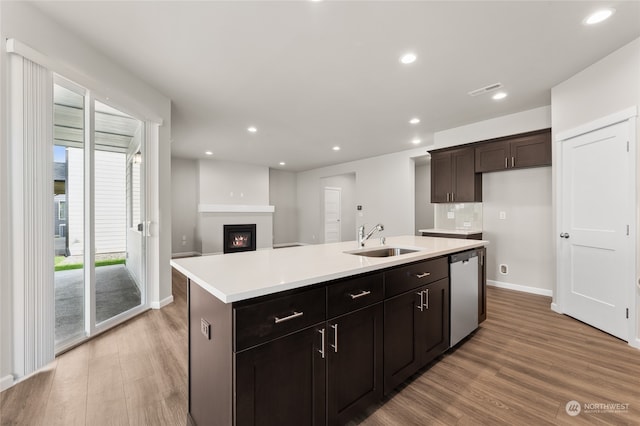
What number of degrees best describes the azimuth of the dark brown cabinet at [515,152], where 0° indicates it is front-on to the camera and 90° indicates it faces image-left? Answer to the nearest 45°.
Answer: approximately 45°

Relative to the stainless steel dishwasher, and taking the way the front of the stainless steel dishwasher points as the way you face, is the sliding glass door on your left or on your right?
on your right

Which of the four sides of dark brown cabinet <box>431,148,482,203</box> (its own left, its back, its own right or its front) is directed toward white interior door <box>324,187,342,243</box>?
right

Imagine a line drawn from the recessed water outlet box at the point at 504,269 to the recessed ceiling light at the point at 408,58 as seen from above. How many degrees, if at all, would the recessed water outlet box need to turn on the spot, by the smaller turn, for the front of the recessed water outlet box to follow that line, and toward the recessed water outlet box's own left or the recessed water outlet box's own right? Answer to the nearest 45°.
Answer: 0° — it already faces it

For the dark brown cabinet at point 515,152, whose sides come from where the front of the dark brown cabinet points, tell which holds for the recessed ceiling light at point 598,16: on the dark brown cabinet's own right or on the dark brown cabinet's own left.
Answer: on the dark brown cabinet's own left

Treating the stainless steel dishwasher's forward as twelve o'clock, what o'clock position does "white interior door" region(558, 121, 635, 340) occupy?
The white interior door is roughly at 9 o'clock from the stainless steel dishwasher.

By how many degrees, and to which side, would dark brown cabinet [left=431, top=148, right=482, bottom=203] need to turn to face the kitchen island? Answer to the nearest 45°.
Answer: approximately 45° to its left
